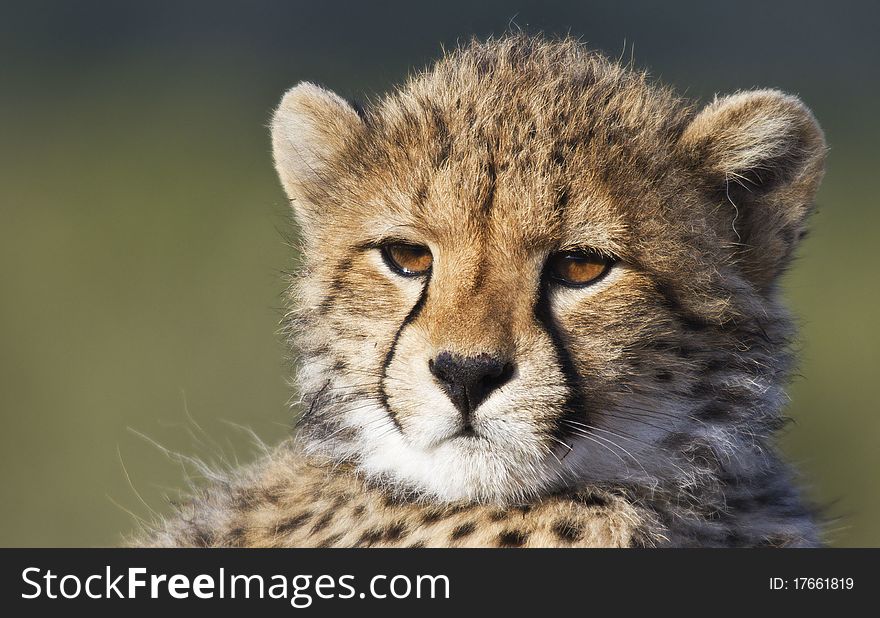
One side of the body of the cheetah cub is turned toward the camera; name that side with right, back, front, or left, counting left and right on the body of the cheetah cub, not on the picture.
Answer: front
